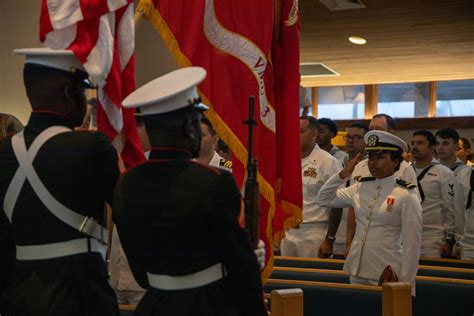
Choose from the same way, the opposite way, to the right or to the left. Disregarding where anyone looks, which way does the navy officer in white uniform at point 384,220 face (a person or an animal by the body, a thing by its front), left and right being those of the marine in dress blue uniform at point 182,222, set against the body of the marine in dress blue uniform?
the opposite way

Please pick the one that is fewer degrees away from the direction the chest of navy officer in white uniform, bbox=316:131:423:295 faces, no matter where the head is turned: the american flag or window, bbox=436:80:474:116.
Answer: the american flag

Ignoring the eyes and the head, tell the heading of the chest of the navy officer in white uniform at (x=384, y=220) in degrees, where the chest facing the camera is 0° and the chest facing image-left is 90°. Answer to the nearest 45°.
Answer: approximately 45°

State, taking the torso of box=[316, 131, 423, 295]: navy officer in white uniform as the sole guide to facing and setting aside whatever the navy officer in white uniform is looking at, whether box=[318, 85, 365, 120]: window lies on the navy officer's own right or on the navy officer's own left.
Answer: on the navy officer's own right

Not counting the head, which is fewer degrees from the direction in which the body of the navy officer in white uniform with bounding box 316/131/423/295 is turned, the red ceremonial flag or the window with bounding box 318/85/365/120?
the red ceremonial flag

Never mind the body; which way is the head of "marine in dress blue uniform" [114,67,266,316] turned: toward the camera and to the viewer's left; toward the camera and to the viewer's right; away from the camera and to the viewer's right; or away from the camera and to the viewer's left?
away from the camera and to the viewer's right

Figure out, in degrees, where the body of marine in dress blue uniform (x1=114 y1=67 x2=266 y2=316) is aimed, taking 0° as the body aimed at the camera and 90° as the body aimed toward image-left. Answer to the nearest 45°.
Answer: approximately 225°

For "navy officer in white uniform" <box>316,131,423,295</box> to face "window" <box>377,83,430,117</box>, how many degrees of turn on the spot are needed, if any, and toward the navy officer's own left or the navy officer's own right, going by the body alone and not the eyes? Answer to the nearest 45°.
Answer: approximately 135° to the navy officer's own right
